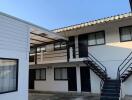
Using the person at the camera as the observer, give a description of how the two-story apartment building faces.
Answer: facing the viewer and to the left of the viewer
